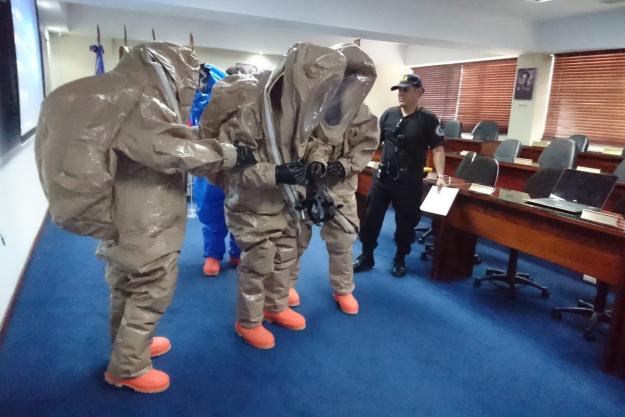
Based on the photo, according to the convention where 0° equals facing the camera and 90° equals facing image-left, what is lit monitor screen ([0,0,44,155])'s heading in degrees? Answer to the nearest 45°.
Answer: approximately 315°

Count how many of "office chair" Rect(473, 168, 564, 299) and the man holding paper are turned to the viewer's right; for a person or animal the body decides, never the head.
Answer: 0

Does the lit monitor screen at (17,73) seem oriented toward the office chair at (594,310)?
yes

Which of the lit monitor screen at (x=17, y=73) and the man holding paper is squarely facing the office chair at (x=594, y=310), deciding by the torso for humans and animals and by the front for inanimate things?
the lit monitor screen

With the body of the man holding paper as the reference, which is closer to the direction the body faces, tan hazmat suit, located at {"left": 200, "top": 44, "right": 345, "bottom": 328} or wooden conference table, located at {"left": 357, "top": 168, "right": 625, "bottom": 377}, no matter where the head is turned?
the tan hazmat suit

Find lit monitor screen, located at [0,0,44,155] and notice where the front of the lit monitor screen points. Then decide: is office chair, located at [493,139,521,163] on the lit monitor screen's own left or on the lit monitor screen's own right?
on the lit monitor screen's own left

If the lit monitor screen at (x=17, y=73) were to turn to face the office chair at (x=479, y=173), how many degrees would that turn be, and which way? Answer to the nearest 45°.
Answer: approximately 45° to its left

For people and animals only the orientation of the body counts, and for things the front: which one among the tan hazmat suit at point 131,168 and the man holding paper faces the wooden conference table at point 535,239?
the tan hazmat suit

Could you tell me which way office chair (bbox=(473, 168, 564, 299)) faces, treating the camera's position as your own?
facing the viewer and to the left of the viewer
